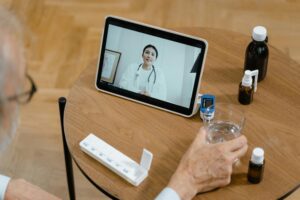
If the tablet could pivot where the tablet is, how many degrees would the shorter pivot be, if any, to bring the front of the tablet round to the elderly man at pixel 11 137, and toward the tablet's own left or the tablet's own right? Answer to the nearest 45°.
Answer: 0° — it already faces them

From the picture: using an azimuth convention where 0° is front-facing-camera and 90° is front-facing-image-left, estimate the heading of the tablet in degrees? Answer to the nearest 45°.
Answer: approximately 45°

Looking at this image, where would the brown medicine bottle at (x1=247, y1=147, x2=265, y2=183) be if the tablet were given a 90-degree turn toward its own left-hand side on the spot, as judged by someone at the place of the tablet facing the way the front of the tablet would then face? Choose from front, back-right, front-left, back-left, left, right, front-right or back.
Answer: front

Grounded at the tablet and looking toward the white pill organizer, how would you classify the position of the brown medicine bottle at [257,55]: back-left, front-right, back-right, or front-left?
back-left
